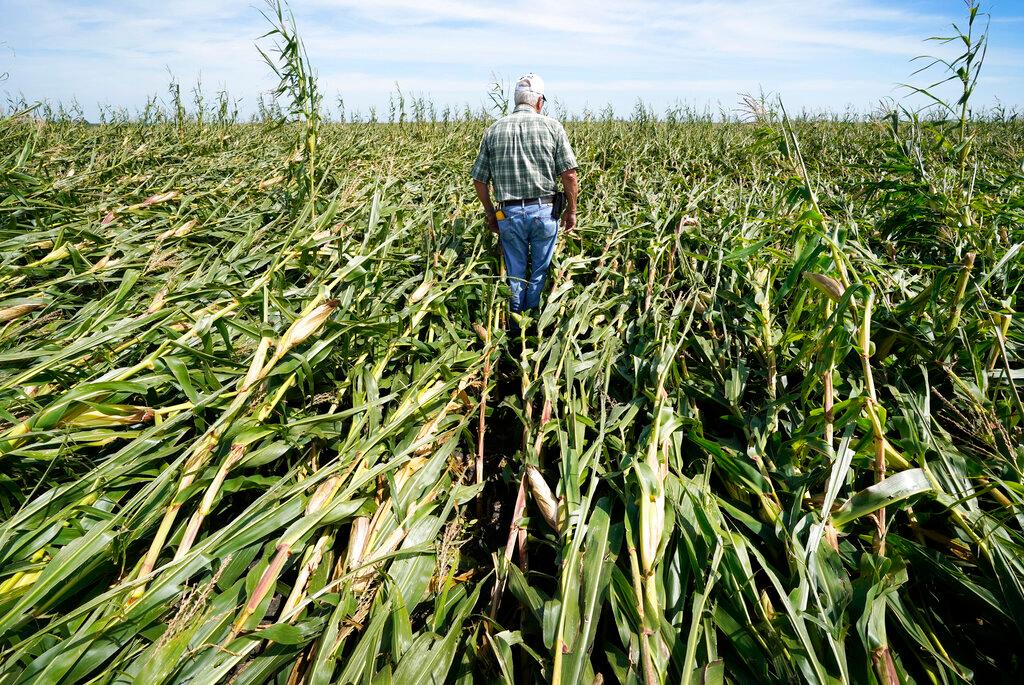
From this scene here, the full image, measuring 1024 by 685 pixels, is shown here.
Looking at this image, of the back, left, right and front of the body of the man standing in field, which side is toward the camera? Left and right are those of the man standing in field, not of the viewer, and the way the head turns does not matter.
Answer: back
